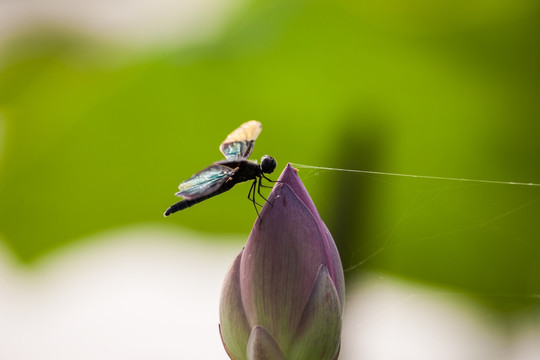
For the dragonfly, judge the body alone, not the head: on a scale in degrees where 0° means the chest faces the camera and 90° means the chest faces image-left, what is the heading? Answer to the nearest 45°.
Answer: approximately 270°
